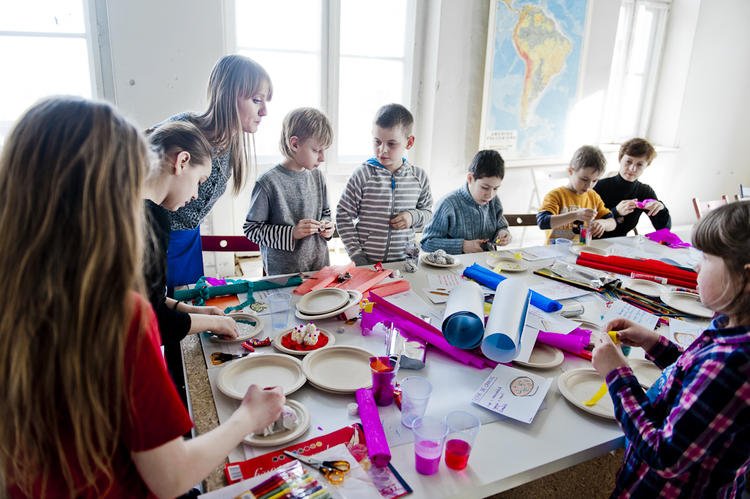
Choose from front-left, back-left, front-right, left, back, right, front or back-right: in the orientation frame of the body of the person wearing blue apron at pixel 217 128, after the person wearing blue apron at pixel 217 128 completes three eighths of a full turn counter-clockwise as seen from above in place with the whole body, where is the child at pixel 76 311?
back-left

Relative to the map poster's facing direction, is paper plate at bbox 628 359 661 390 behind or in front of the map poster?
in front

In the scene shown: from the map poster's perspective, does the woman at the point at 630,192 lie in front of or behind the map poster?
in front

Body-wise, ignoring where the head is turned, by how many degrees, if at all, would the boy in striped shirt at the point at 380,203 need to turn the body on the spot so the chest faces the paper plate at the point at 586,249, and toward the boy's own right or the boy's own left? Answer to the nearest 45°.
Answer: approximately 90° to the boy's own left

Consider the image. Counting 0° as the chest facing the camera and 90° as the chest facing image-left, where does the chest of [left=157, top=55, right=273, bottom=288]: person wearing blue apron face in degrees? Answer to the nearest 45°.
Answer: approximately 270°

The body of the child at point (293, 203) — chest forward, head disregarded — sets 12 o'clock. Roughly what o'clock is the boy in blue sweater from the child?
The boy in blue sweater is roughly at 10 o'clock from the child.

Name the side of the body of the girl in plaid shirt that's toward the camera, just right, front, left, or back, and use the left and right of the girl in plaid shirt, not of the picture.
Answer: left

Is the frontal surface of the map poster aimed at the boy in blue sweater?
yes

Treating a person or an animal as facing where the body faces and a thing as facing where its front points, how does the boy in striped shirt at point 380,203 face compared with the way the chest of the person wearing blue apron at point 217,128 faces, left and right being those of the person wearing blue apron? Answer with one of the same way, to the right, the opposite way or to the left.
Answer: to the right

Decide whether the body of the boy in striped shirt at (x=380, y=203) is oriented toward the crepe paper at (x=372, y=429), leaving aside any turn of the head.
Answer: yes

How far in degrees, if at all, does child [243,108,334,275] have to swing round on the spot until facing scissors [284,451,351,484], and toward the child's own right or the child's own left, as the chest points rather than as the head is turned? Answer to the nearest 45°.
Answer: approximately 45° to the child's own right

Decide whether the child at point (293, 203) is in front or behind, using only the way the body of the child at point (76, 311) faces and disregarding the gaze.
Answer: in front
